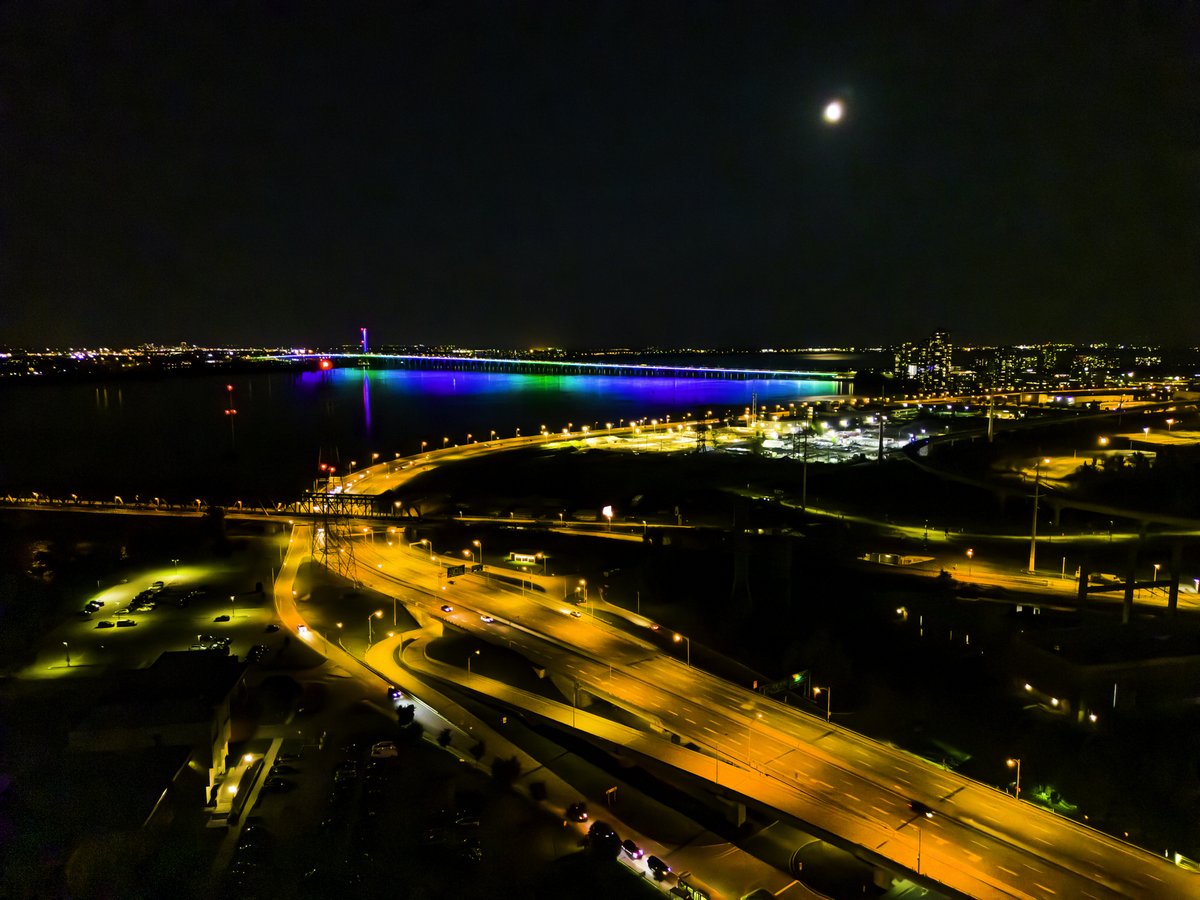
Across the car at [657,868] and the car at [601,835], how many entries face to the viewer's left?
0

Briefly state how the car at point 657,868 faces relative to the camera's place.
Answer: facing the viewer and to the right of the viewer

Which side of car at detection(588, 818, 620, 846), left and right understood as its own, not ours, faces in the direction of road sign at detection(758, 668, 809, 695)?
left

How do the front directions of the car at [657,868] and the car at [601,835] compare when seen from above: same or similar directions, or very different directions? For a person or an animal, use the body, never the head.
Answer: same or similar directions

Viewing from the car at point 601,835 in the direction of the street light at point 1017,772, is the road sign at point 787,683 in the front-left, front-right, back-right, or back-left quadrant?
front-left

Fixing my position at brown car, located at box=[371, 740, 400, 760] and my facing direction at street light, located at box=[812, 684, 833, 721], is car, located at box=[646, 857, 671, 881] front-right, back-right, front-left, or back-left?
front-right

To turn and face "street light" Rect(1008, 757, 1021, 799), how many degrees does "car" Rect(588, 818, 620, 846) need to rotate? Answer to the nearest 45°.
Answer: approximately 45° to its left

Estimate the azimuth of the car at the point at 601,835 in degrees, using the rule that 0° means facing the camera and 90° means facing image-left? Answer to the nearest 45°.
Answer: approximately 315°
